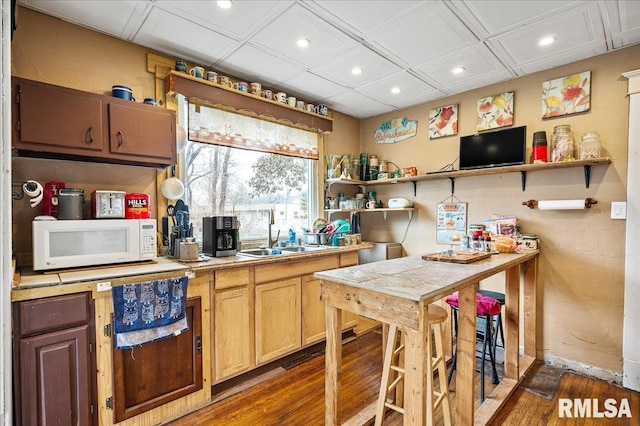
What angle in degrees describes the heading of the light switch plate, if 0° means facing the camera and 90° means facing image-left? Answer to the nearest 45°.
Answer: approximately 0°

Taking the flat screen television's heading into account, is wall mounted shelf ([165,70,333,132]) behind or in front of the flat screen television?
in front

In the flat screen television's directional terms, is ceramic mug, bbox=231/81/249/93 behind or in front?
in front

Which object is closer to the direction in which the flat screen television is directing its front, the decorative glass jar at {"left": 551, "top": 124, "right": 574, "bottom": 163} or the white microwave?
the white microwave

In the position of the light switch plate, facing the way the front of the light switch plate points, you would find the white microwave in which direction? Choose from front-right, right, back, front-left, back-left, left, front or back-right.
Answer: front-right

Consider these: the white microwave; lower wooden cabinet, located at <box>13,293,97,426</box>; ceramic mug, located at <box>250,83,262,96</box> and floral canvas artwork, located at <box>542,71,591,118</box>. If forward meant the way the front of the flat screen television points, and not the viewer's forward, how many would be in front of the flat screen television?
3

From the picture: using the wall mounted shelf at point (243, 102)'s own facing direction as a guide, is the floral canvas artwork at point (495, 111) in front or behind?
in front

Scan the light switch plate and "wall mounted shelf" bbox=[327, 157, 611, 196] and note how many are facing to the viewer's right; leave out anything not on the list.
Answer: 0

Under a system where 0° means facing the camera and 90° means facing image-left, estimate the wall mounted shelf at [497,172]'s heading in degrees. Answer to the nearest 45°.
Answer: approximately 45°

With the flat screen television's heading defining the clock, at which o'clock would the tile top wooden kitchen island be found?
The tile top wooden kitchen island is roughly at 11 o'clock from the flat screen television.
